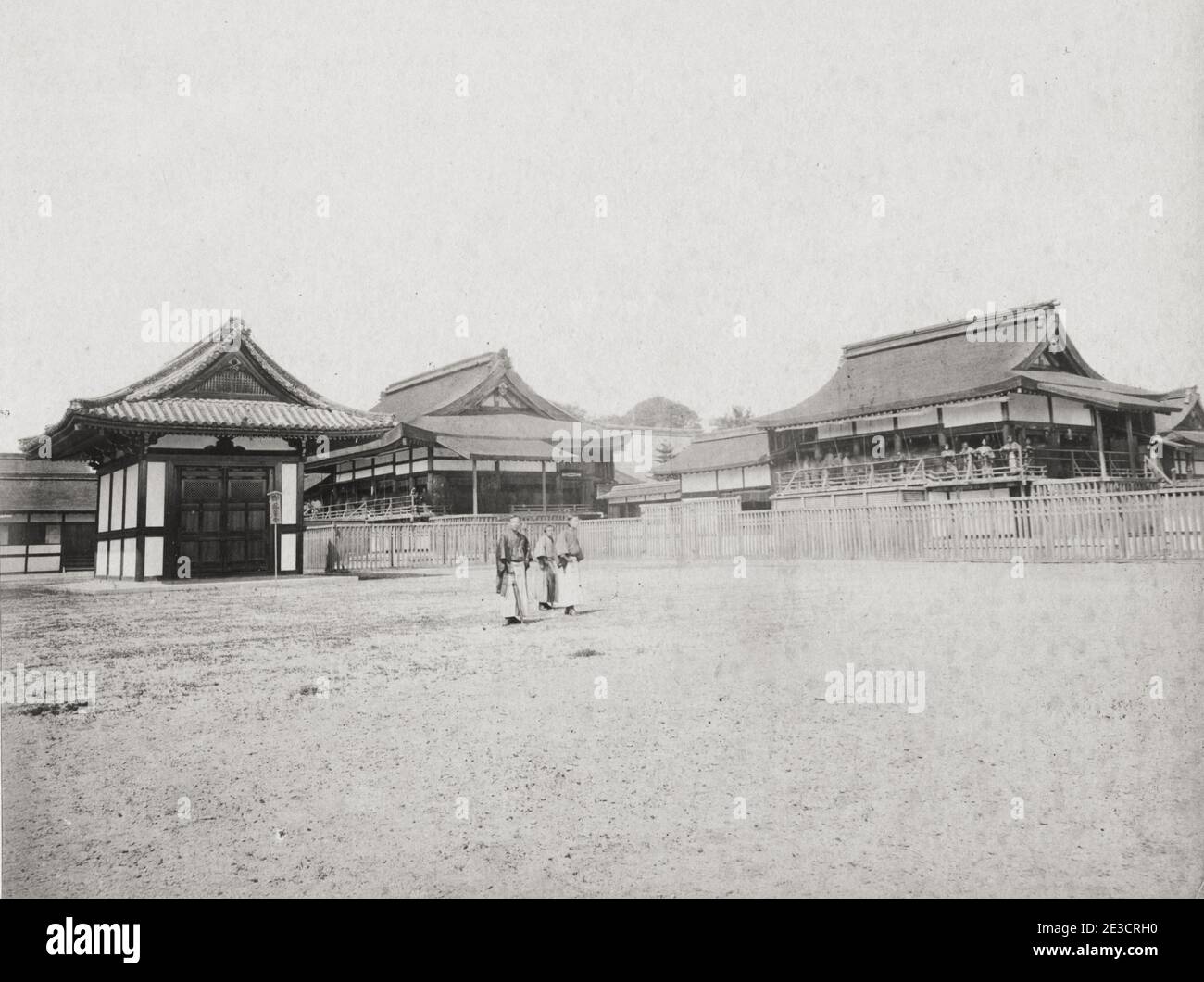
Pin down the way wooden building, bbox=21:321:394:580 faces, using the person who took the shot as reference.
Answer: facing the viewer

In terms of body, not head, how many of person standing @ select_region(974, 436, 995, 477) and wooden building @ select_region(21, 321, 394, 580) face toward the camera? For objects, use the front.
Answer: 2

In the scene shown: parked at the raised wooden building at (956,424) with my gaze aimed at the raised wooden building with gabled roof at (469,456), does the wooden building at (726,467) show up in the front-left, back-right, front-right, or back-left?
front-right

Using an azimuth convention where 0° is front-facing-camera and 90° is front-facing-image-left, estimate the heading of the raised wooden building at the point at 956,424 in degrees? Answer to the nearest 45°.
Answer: approximately 45°

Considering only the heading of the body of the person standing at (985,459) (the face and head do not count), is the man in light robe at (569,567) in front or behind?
in front

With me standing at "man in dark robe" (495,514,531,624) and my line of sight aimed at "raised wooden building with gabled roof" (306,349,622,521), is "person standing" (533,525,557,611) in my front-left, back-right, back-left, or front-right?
front-right

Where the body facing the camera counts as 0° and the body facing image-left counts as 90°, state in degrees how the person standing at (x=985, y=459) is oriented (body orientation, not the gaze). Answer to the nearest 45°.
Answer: approximately 0°

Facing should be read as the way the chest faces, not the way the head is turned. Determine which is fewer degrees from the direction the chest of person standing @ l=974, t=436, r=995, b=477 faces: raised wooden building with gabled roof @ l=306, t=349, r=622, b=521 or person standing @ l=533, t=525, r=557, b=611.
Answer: the person standing

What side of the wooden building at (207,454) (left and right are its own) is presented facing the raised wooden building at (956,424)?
left

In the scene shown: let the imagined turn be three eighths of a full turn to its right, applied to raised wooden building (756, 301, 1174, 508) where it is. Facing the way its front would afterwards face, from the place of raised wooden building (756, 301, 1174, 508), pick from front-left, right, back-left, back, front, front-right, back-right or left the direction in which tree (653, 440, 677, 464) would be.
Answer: front-left

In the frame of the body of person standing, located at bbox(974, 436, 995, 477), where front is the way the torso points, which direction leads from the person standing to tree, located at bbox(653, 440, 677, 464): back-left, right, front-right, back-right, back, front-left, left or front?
back-right

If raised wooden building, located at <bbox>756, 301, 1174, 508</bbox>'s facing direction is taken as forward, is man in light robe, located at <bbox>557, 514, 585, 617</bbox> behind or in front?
in front

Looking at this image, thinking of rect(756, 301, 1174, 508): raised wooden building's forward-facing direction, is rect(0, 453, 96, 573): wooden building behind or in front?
in front

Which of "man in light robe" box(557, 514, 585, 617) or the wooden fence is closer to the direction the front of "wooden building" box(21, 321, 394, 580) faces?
the man in light robe
